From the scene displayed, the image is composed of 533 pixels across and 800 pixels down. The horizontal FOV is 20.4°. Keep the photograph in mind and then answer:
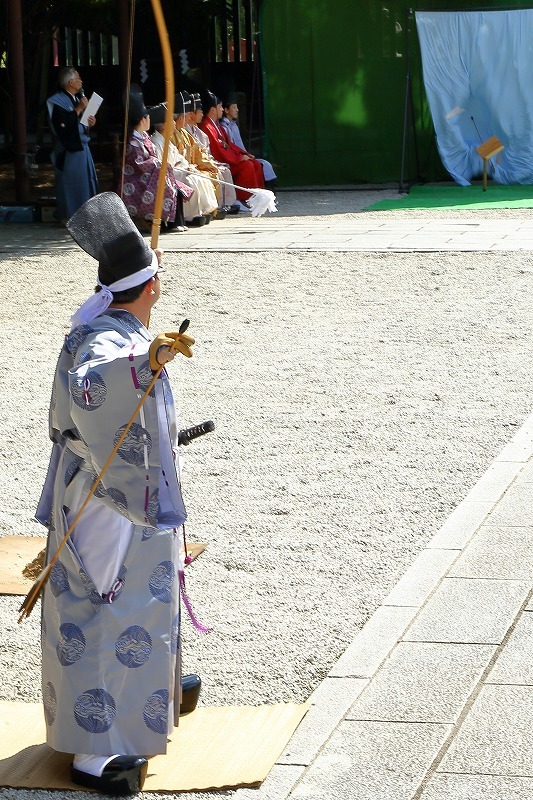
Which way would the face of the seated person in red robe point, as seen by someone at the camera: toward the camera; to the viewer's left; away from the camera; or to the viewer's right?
to the viewer's right

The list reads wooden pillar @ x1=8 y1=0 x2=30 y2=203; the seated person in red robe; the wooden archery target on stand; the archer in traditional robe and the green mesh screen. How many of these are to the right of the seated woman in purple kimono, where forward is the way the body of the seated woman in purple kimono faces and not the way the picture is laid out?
1

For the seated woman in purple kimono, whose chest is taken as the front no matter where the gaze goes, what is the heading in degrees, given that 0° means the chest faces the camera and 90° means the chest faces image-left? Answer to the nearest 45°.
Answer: approximately 270°

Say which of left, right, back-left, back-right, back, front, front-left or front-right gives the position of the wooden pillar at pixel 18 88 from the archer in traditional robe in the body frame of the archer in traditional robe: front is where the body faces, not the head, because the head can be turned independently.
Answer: front-left

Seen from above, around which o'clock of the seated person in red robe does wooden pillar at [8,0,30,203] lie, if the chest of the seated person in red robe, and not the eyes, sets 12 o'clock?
The wooden pillar is roughly at 6 o'clock from the seated person in red robe.

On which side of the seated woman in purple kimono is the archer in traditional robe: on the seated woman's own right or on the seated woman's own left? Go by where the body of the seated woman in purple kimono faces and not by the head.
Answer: on the seated woman's own right

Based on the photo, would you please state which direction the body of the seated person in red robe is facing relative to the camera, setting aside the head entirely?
to the viewer's right

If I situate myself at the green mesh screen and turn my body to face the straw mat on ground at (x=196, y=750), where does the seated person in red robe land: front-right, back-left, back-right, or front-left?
front-right

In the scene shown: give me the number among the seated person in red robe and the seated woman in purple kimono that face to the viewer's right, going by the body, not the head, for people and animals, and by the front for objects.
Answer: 2

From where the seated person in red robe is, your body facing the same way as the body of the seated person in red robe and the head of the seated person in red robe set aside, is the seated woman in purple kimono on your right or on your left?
on your right

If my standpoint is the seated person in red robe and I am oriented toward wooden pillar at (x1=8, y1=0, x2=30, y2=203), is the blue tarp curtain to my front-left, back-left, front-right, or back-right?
back-right

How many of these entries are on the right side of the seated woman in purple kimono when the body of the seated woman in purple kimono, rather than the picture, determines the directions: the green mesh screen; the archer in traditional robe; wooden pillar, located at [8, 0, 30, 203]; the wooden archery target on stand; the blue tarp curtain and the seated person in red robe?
1

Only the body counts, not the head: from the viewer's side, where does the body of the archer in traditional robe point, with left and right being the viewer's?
facing away from the viewer and to the right of the viewer

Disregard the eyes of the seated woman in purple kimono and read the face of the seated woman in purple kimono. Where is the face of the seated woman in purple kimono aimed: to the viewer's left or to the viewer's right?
to the viewer's right

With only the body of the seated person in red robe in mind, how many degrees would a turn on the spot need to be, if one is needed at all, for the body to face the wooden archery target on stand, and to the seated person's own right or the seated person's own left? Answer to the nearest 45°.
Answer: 0° — they already face it
